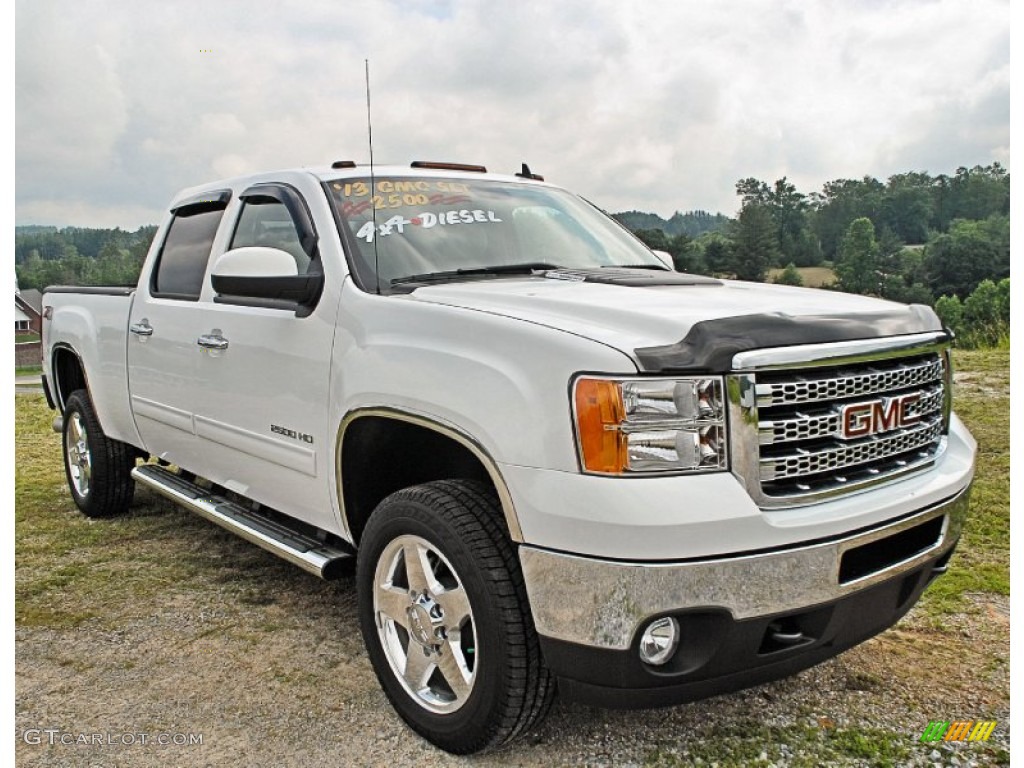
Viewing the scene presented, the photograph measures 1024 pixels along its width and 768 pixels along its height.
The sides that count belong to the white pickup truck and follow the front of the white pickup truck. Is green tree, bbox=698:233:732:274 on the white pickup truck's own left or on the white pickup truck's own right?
on the white pickup truck's own left

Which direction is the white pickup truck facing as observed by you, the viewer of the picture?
facing the viewer and to the right of the viewer

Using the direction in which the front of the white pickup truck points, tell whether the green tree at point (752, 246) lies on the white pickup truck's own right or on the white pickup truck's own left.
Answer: on the white pickup truck's own left

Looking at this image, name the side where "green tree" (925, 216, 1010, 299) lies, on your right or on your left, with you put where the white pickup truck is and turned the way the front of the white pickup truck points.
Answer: on your left

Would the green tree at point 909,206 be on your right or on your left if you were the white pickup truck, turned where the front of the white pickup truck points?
on your left

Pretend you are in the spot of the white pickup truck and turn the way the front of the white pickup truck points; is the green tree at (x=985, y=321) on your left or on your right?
on your left

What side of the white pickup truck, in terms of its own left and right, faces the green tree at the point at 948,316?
left
